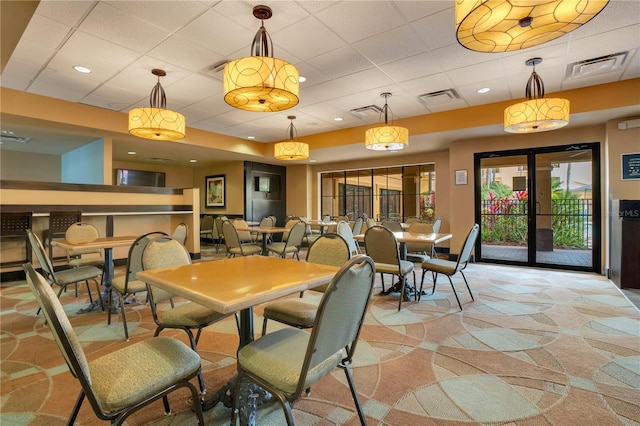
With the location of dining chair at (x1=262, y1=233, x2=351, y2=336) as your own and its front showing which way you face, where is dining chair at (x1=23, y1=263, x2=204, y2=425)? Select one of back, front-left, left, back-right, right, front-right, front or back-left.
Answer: front

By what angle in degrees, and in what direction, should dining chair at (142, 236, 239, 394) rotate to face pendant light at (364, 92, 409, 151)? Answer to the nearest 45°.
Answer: approximately 90° to its left

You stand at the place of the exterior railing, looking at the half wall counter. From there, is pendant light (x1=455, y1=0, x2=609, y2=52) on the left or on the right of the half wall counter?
left

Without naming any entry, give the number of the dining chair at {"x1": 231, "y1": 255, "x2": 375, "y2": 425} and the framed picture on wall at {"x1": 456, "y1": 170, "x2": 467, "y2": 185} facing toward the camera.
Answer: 1

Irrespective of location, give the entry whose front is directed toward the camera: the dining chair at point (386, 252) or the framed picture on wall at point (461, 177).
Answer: the framed picture on wall

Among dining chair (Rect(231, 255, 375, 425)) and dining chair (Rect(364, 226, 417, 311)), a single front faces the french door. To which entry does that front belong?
dining chair (Rect(364, 226, 417, 311))

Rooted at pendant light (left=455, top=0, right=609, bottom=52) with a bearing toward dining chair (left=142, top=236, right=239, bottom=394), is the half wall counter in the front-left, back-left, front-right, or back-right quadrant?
front-right

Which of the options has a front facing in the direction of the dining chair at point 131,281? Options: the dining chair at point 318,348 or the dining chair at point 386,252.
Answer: the dining chair at point 318,348

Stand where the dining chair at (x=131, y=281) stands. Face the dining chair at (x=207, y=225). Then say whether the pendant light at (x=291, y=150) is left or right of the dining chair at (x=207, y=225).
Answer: right

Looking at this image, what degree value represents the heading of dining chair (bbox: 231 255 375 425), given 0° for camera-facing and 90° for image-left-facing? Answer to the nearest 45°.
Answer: approximately 135°

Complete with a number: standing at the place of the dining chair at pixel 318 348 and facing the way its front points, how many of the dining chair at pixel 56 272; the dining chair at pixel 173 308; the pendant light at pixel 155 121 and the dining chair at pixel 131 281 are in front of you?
4

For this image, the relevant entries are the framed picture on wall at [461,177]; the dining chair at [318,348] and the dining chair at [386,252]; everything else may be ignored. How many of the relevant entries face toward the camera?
1

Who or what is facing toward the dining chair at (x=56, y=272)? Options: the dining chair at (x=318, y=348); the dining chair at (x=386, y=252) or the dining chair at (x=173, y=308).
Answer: the dining chair at (x=318, y=348)

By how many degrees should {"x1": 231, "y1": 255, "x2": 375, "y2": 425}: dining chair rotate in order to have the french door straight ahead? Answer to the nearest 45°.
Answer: approximately 90° to its right

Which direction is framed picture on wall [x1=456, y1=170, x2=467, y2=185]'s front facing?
toward the camera

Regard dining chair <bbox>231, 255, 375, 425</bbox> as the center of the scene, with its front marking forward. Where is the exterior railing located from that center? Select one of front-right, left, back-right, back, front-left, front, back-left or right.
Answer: right

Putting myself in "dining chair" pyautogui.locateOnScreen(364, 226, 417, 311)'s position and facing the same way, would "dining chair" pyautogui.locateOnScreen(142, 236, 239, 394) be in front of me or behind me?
behind

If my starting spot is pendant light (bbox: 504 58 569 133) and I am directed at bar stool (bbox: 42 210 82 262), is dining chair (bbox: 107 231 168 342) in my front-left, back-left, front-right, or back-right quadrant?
front-left

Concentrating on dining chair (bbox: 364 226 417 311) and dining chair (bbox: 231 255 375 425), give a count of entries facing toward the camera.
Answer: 0

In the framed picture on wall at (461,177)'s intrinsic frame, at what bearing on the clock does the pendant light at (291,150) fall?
The pendant light is roughly at 2 o'clock from the framed picture on wall.
